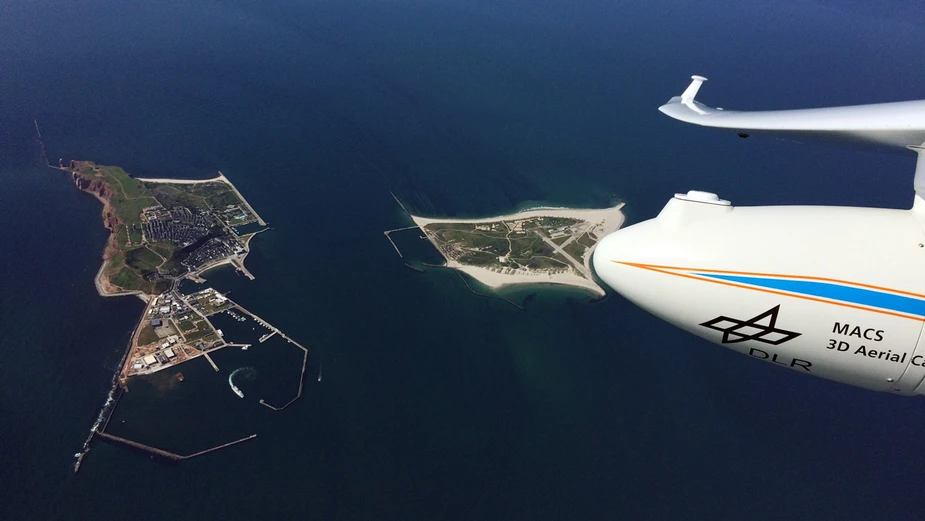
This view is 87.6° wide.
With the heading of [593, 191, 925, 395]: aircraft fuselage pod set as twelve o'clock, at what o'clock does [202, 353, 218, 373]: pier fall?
The pier is roughly at 1 o'clock from the aircraft fuselage pod.

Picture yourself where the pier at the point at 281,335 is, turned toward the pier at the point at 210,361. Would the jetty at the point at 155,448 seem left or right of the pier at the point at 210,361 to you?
left

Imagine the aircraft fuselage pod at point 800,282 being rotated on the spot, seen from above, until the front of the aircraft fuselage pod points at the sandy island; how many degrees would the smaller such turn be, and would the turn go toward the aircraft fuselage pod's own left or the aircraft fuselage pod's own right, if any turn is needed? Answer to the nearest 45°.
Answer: approximately 45° to the aircraft fuselage pod's own right

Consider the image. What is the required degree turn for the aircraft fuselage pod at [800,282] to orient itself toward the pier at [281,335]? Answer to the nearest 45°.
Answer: approximately 45° to its right

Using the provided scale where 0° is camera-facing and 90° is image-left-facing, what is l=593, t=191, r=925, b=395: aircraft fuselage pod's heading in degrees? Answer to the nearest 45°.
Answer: approximately 90°
